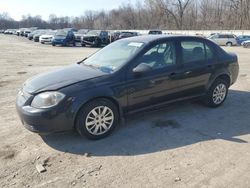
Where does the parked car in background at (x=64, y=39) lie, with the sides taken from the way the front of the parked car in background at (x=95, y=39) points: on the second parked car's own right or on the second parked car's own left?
on the second parked car's own right

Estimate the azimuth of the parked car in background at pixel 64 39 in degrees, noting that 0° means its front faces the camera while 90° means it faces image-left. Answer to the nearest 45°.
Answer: approximately 45°

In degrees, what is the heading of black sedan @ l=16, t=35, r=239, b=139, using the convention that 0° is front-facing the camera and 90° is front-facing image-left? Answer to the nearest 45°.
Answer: approximately 45°

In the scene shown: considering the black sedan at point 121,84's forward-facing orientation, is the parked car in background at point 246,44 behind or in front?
behind

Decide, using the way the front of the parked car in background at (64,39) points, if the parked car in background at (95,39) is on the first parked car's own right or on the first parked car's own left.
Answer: on the first parked car's own left

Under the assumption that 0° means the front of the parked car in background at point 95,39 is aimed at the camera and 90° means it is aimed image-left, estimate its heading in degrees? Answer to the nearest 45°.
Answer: approximately 45°

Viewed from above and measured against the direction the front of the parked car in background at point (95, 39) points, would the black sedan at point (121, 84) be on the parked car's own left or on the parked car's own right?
on the parked car's own left

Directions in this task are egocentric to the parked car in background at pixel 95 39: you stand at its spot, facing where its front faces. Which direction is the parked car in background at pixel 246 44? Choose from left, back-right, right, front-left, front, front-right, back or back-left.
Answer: back-left
